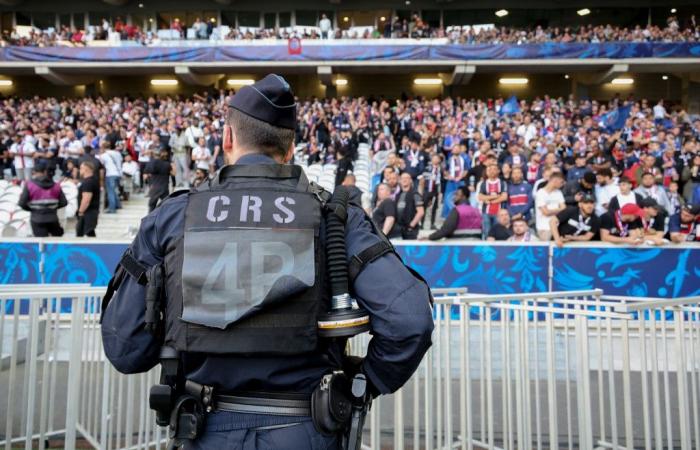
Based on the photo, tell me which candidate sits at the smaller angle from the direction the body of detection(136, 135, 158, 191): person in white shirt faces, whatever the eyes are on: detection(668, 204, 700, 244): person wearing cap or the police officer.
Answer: the police officer

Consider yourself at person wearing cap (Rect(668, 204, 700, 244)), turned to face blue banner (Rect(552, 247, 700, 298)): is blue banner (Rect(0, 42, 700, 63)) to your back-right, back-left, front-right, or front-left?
back-right

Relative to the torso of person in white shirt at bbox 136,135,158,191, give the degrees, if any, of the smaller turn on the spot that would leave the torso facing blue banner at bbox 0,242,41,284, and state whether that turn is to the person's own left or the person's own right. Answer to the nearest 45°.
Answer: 0° — they already face it

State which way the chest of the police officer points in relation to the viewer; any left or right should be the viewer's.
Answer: facing away from the viewer

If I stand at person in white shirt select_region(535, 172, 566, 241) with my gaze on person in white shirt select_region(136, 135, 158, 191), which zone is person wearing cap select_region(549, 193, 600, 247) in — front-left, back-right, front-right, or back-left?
back-left

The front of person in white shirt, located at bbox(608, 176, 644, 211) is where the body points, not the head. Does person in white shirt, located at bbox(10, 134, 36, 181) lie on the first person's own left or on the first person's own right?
on the first person's own right

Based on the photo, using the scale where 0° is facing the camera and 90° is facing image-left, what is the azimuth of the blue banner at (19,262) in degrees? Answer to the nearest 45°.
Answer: approximately 0°

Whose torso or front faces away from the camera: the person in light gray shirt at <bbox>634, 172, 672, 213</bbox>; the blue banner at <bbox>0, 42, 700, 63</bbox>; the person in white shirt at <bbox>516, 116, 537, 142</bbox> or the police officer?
the police officer

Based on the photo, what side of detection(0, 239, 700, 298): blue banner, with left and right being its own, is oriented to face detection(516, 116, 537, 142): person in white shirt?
back

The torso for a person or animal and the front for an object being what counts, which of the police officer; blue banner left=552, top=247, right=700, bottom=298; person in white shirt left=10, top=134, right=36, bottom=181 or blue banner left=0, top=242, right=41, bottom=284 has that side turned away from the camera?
the police officer

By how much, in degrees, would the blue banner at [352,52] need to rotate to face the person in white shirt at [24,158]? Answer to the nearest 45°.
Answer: approximately 45° to its right
